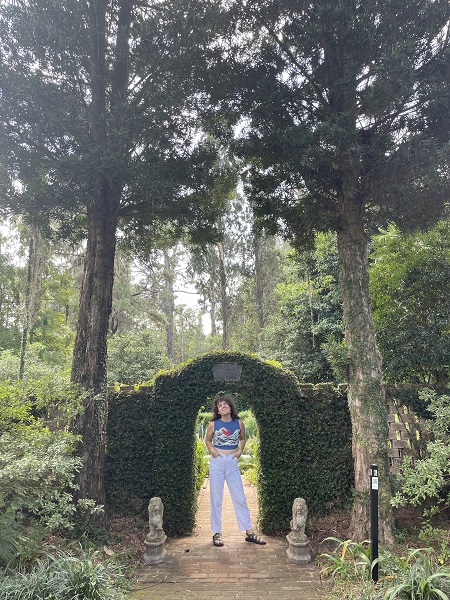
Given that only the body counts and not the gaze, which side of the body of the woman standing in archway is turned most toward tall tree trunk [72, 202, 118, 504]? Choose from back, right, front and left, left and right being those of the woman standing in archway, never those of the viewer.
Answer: right

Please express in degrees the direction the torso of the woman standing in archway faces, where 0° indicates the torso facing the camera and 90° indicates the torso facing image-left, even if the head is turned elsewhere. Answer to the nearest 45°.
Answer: approximately 0°

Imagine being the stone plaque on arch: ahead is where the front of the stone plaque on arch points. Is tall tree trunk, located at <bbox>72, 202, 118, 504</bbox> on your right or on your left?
on your right

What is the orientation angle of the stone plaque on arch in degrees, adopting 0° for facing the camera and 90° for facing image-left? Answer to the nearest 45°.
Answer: approximately 0°

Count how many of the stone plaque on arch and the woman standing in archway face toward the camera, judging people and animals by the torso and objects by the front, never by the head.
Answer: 2

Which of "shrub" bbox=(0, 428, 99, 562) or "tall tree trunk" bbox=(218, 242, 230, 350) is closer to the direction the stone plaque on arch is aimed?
the shrub
